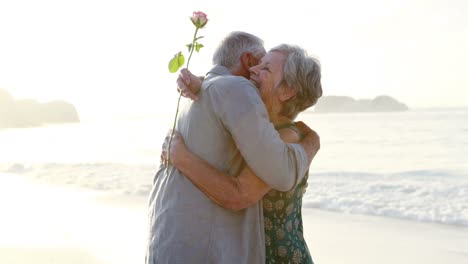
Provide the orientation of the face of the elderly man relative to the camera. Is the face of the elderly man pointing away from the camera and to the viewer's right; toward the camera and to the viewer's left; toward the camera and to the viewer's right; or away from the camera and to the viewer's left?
away from the camera and to the viewer's right

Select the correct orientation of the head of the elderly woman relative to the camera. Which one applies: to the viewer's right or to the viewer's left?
to the viewer's left

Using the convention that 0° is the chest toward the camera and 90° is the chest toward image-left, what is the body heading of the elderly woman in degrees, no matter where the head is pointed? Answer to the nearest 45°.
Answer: approximately 90°
